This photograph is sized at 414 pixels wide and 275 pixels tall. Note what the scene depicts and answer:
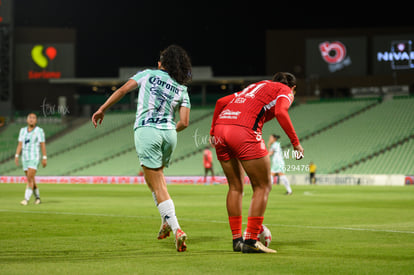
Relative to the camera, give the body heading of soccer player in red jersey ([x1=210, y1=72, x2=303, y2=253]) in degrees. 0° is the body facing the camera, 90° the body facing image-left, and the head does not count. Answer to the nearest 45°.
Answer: approximately 225°

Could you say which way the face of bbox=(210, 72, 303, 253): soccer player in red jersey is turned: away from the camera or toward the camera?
away from the camera

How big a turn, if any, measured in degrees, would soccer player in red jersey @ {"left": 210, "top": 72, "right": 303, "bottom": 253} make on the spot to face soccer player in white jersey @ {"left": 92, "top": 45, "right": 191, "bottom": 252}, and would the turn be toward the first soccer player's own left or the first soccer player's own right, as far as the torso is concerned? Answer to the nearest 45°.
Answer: approximately 135° to the first soccer player's own left
